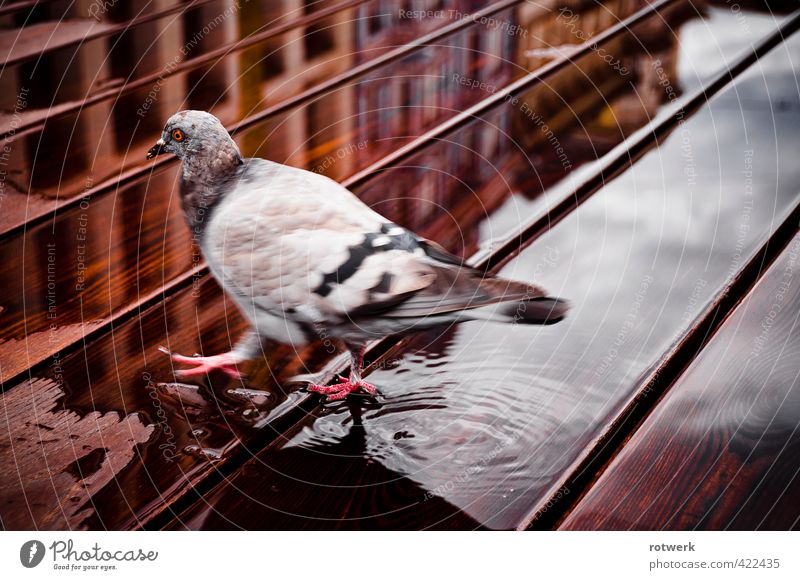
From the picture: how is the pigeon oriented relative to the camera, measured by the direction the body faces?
to the viewer's left
